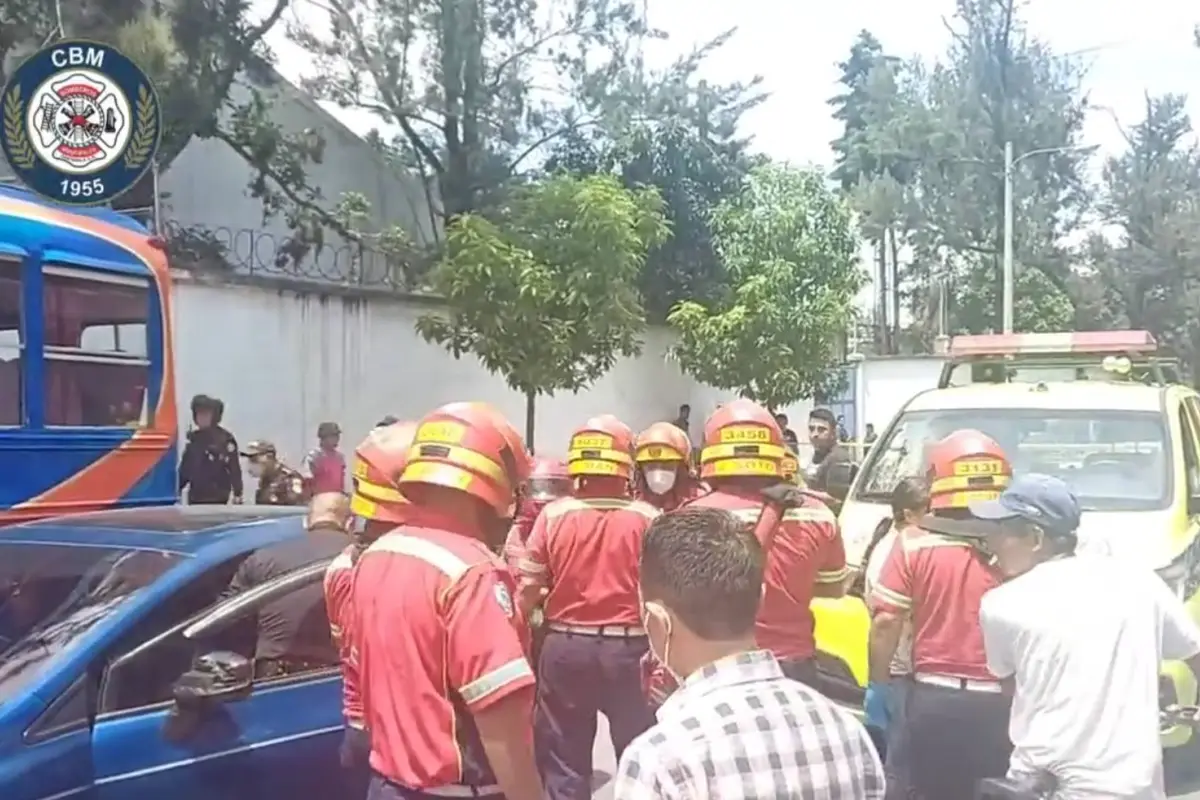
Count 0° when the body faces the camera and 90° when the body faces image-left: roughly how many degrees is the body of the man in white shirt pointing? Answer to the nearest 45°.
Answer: approximately 135°

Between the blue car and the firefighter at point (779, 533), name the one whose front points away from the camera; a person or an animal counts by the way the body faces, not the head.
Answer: the firefighter

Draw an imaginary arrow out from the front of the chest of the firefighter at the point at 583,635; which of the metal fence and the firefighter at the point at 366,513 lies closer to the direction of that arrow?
the metal fence

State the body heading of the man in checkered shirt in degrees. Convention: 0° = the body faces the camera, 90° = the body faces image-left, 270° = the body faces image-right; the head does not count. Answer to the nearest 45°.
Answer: approximately 135°

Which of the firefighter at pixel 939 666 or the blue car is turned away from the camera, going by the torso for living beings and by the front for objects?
the firefighter

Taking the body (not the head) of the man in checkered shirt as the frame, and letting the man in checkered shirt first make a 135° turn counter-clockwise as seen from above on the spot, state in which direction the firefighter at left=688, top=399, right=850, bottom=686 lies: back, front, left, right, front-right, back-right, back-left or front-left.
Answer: back

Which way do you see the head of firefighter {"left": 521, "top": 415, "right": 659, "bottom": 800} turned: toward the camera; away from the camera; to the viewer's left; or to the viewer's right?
away from the camera

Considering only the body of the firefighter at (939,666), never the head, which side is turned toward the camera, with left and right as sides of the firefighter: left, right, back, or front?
back

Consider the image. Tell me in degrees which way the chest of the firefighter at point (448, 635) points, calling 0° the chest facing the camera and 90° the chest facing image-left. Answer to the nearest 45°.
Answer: approximately 225°

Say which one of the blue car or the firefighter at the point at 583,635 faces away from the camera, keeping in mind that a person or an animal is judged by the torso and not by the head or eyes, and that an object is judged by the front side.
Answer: the firefighter

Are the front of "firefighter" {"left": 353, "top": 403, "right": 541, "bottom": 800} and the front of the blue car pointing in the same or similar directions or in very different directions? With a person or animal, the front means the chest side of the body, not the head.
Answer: very different directions

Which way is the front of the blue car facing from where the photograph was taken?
facing the viewer and to the left of the viewer

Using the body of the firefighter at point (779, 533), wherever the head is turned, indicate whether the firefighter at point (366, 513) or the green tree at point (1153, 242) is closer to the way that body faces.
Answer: the green tree

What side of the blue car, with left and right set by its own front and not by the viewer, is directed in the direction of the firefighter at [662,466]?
back

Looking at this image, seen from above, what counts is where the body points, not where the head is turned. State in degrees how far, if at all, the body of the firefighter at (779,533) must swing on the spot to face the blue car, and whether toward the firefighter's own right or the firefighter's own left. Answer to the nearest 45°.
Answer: approximately 135° to the firefighter's own left

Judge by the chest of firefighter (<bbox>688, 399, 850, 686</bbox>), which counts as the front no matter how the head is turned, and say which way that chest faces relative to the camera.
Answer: away from the camera

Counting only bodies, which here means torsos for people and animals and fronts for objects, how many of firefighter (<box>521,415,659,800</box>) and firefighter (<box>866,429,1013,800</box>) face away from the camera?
2

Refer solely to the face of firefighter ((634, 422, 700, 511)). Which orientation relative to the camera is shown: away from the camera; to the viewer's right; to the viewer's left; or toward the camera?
toward the camera
